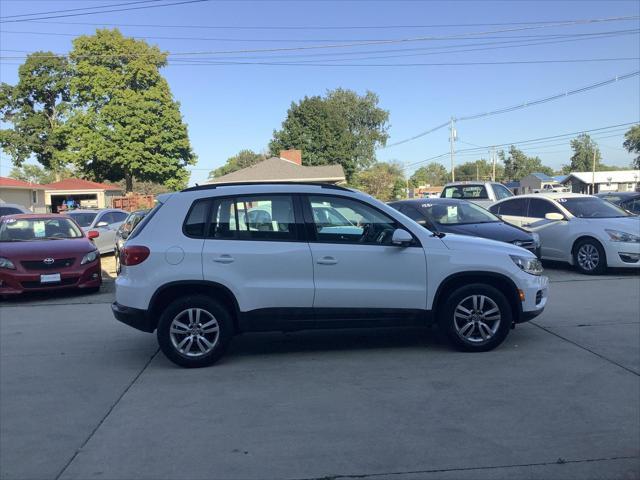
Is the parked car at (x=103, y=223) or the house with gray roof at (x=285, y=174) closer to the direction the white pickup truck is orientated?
the house with gray roof

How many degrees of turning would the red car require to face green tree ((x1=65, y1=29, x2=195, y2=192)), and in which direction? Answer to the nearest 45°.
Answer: approximately 180°

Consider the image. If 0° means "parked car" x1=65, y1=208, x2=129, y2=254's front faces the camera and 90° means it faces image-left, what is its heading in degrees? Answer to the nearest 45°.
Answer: approximately 45°

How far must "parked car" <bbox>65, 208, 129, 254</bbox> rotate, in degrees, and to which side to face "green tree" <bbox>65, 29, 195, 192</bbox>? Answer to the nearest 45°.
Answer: approximately 135° to its right

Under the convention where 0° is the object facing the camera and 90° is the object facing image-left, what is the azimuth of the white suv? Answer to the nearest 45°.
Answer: approximately 270°

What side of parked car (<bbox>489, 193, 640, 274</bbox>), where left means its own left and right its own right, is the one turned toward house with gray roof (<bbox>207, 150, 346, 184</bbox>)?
back

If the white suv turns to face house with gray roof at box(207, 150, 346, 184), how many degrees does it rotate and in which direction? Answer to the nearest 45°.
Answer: approximately 90° to its left

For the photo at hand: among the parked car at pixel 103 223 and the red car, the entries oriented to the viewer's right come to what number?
0

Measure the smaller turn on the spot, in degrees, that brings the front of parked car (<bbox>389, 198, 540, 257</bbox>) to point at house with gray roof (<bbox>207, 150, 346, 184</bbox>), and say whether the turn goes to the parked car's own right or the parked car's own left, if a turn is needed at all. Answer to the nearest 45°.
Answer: approximately 180°

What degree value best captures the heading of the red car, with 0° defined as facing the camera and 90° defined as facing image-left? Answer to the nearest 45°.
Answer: approximately 0°

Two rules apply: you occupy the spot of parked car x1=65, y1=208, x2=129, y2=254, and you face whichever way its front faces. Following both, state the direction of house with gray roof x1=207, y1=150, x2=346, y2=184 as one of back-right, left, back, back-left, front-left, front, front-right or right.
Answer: back
